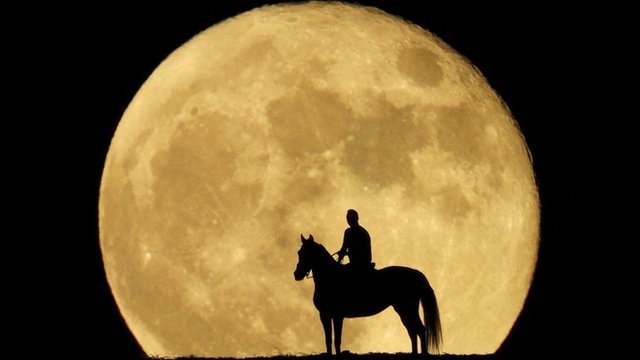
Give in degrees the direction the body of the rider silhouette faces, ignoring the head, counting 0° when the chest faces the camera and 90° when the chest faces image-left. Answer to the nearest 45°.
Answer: approximately 90°

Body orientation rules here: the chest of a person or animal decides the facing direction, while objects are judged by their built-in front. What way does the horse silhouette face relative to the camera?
to the viewer's left
